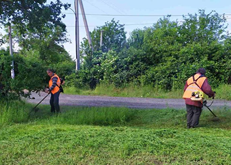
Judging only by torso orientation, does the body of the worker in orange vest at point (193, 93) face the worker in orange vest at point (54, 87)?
no

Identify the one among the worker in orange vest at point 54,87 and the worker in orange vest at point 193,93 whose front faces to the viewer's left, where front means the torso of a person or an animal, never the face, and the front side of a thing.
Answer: the worker in orange vest at point 54,87

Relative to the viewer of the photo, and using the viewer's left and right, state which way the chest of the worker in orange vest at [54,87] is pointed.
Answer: facing to the left of the viewer

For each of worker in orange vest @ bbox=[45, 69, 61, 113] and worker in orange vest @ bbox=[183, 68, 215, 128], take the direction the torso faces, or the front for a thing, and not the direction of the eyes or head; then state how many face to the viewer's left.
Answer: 1

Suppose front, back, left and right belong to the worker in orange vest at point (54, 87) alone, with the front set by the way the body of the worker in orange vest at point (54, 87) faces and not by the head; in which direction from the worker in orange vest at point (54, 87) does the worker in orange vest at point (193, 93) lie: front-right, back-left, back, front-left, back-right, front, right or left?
back-left

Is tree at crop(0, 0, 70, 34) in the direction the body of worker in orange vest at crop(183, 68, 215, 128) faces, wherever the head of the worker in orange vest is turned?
no

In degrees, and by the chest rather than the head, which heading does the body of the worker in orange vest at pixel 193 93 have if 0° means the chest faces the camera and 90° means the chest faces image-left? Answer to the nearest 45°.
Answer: approximately 225°
